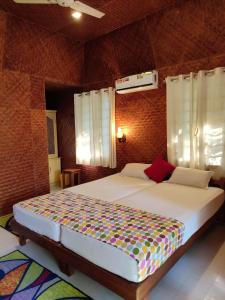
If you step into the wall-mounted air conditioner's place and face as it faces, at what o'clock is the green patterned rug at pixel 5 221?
The green patterned rug is roughly at 1 o'clock from the wall-mounted air conditioner.

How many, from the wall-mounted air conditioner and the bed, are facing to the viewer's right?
0

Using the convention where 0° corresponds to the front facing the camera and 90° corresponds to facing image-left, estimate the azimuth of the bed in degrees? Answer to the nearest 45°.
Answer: approximately 45°

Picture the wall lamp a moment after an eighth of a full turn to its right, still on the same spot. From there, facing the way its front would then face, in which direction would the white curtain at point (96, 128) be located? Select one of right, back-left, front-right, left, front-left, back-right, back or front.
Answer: front-right

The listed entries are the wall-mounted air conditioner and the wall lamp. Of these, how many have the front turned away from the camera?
0

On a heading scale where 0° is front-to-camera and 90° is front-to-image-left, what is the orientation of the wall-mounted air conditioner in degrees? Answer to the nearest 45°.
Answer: approximately 45°

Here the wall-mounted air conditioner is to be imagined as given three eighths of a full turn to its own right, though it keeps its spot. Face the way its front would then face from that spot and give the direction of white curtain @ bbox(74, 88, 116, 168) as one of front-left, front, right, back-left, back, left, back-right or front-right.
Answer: front-left

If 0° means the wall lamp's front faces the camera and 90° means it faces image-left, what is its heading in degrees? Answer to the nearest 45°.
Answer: approximately 45°

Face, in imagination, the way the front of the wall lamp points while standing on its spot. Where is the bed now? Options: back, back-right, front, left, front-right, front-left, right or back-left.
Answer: front-left
